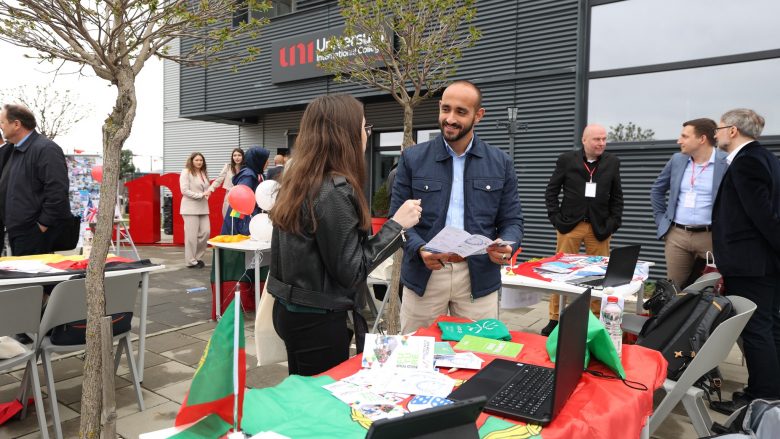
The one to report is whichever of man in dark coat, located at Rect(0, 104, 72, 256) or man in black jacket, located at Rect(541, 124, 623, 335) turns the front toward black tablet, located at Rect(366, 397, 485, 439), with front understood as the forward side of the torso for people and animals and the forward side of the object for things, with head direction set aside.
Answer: the man in black jacket

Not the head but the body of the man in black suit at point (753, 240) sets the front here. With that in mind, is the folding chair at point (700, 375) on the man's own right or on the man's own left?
on the man's own left

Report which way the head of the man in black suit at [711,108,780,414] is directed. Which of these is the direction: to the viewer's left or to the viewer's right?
to the viewer's left

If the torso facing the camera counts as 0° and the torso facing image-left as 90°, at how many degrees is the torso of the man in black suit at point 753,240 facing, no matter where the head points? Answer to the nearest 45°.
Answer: approximately 90°

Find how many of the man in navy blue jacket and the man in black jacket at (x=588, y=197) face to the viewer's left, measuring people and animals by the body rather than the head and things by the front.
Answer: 0

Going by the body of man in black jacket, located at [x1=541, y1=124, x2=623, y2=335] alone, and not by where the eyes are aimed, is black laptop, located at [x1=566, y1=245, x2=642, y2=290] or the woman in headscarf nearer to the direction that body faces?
the black laptop
